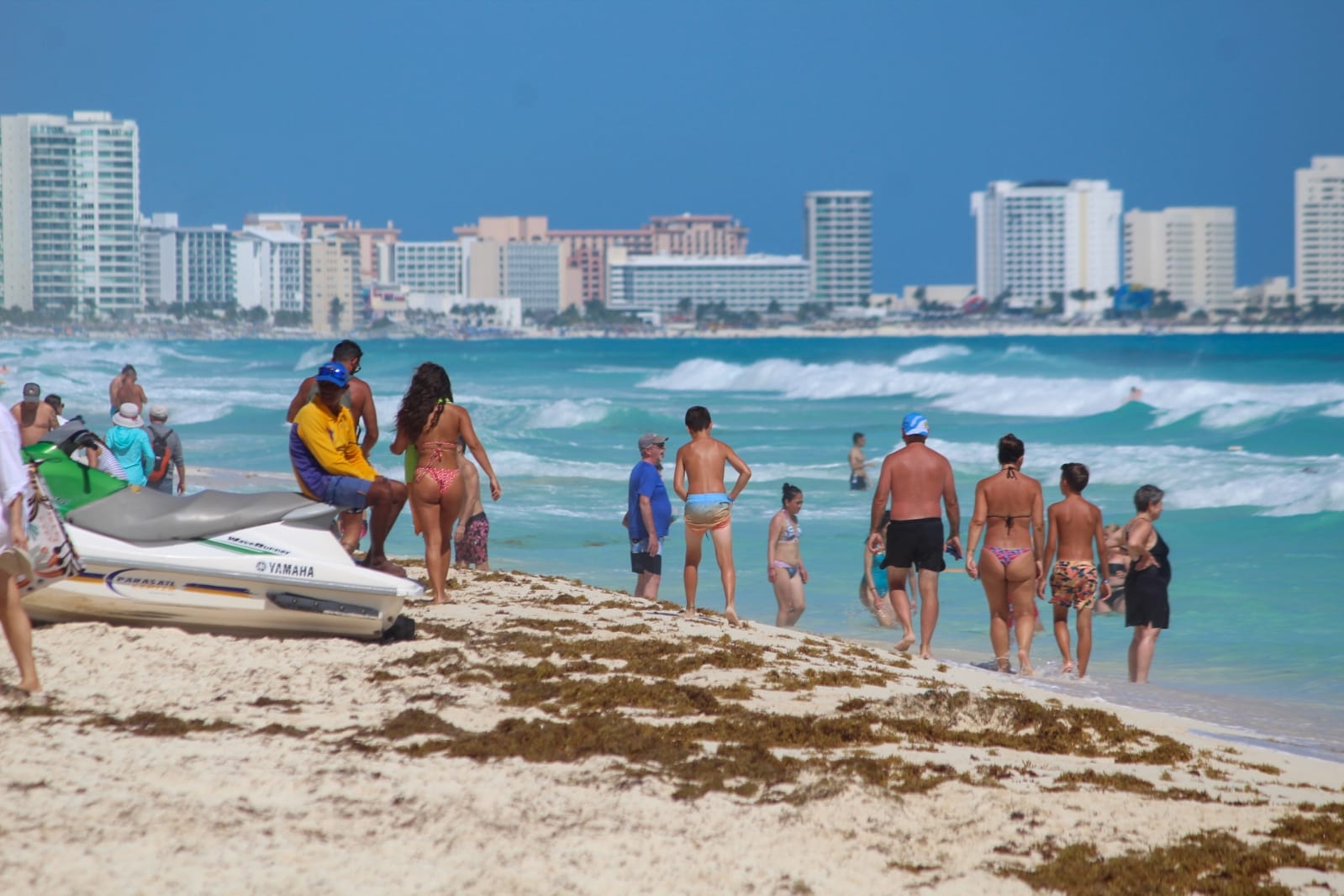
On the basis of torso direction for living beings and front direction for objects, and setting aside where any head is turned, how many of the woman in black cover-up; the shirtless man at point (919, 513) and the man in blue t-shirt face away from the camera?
1

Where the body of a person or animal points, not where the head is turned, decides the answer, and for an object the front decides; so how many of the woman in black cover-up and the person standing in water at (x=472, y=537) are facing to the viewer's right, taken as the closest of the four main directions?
1

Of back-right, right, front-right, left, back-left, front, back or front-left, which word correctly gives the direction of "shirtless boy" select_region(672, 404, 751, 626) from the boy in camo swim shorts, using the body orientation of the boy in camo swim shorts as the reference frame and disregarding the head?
left

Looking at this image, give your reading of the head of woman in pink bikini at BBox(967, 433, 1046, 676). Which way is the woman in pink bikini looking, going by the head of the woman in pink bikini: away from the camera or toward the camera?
away from the camera

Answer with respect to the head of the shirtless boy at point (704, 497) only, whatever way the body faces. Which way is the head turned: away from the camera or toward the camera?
away from the camera

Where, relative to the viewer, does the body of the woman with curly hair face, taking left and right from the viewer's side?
facing away from the viewer

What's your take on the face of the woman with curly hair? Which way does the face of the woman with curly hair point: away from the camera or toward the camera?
away from the camera

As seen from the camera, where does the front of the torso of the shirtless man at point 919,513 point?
away from the camera

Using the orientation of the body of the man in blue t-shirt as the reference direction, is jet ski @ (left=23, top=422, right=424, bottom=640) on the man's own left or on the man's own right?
on the man's own right
